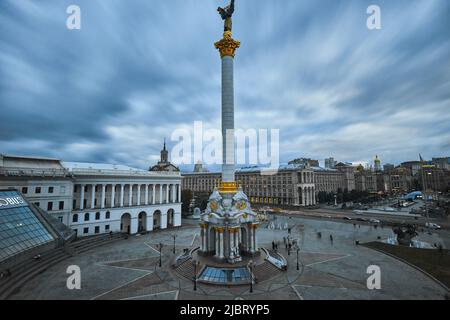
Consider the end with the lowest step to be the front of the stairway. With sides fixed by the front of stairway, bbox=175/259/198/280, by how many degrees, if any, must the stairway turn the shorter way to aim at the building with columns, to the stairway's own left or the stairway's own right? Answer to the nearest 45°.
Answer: approximately 90° to the stairway's own right

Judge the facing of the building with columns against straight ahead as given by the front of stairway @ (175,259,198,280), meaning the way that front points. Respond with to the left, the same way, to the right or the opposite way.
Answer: to the left

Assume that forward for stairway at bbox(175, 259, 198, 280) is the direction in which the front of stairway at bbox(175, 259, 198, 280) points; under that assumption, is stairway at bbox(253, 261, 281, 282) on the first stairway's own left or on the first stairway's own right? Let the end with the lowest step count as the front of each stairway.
on the first stairway's own left

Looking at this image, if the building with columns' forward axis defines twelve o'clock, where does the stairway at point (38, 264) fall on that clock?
The stairway is roughly at 2 o'clock from the building with columns.

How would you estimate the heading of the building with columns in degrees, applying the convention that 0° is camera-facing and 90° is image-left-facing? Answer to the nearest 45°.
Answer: approximately 315°

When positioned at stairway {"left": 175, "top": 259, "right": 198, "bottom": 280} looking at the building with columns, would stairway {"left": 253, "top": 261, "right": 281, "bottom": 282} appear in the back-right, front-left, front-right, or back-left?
back-right

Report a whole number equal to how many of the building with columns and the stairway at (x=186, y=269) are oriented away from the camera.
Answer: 0
